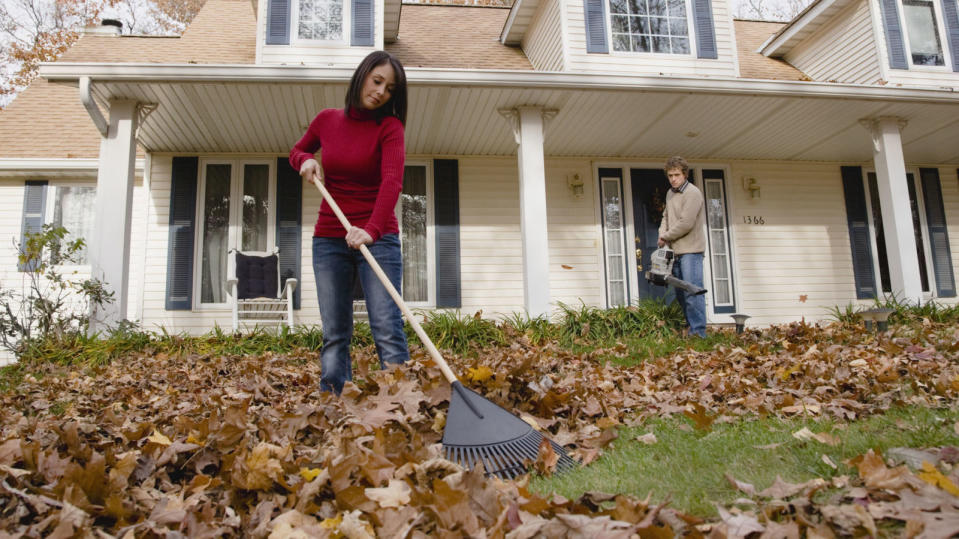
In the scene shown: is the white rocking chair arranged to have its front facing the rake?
yes

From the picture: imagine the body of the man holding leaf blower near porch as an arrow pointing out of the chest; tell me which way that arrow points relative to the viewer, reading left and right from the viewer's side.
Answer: facing the viewer and to the left of the viewer

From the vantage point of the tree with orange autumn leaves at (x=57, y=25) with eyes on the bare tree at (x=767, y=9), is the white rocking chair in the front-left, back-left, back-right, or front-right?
front-right

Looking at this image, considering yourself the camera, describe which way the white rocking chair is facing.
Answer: facing the viewer

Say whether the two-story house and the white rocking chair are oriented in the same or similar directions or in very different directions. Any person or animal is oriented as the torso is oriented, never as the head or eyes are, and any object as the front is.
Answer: same or similar directions

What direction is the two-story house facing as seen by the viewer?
toward the camera

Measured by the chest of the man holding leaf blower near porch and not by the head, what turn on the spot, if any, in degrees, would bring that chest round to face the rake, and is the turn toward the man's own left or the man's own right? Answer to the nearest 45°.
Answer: approximately 45° to the man's own left

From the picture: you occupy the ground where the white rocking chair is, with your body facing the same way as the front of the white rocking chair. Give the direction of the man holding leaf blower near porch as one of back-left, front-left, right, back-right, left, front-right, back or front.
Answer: front-left

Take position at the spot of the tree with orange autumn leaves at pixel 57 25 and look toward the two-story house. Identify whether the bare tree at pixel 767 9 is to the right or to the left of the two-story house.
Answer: left

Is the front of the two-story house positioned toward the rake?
yes

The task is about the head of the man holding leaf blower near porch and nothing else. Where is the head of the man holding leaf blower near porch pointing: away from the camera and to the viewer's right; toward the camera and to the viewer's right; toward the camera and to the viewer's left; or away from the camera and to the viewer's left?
toward the camera and to the viewer's left
